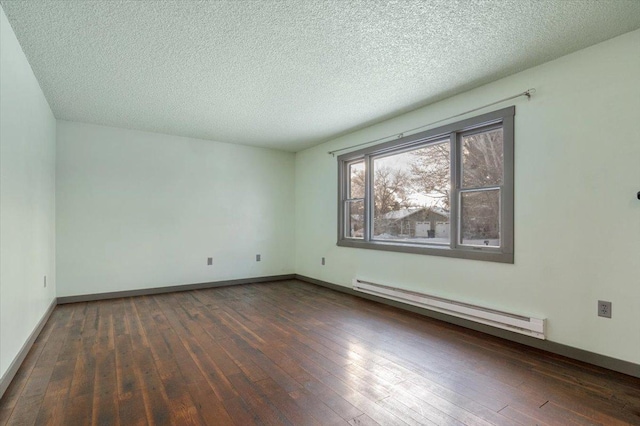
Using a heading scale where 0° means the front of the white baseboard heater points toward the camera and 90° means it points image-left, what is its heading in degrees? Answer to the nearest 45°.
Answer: approximately 45°
